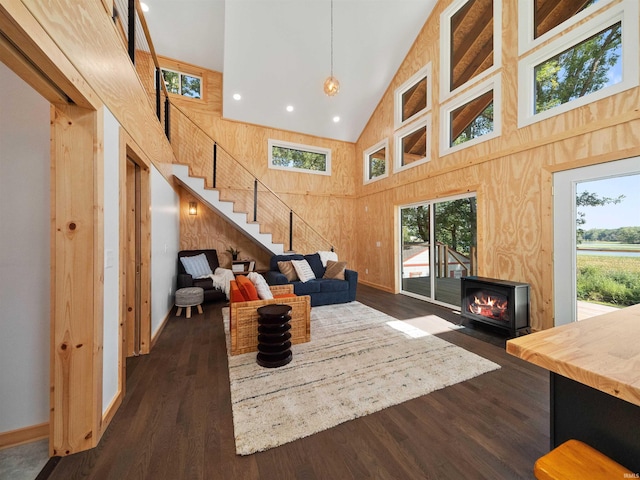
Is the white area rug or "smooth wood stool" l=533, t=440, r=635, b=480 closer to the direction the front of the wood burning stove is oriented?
the white area rug

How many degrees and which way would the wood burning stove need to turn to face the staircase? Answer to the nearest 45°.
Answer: approximately 45° to its right

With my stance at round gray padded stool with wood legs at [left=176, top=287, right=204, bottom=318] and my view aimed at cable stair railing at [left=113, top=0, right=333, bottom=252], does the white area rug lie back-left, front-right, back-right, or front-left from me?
back-right

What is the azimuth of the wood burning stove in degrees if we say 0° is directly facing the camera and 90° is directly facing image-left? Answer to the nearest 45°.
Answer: approximately 45°

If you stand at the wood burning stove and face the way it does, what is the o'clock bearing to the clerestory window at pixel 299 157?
The clerestory window is roughly at 2 o'clock from the wood burning stove.

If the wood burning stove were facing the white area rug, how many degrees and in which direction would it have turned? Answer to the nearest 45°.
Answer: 0° — it already faces it

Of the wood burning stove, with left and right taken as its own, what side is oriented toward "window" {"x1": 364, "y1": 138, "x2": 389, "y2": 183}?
right
